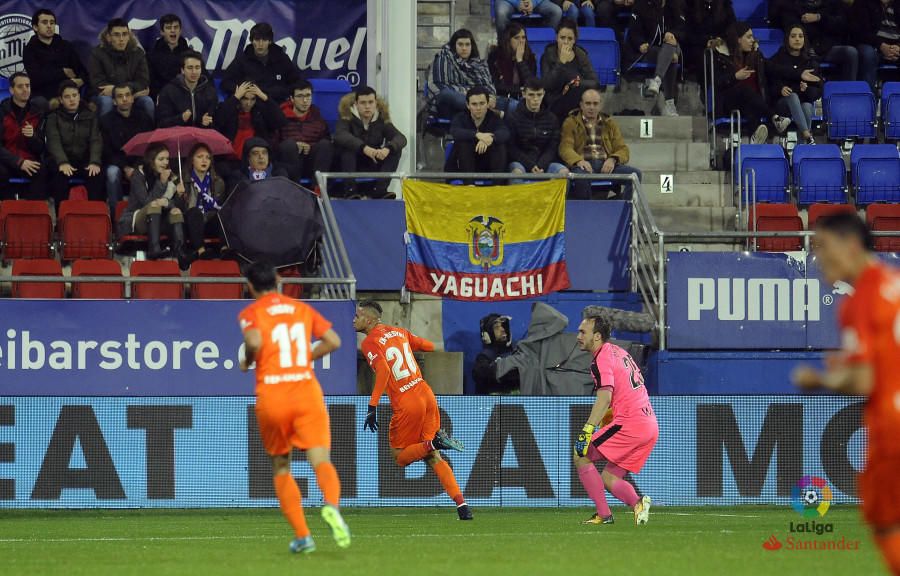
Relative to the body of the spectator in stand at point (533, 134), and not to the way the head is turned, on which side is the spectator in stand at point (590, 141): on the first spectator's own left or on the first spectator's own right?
on the first spectator's own left

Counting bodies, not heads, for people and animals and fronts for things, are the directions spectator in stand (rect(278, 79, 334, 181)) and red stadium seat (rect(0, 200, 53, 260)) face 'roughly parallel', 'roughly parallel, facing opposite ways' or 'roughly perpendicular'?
roughly parallel

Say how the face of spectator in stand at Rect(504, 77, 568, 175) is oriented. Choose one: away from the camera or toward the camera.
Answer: toward the camera

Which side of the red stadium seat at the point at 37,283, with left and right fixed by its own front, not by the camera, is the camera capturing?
front

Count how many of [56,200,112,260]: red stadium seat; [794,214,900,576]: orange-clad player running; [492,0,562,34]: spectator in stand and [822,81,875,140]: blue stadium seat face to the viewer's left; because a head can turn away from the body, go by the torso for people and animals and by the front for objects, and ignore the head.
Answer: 1

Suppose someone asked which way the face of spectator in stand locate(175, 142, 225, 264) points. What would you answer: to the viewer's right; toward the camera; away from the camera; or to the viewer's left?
toward the camera

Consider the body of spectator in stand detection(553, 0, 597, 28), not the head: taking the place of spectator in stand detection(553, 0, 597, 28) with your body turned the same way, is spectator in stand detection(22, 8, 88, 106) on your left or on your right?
on your right

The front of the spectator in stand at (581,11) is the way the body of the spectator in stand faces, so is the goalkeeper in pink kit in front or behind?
in front

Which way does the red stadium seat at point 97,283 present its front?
toward the camera

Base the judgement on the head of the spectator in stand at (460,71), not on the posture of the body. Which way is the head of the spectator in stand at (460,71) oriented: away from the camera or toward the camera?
toward the camera

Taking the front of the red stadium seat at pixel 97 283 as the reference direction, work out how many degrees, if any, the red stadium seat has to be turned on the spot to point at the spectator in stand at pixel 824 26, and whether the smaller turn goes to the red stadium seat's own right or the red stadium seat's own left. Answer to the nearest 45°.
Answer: approximately 90° to the red stadium seat's own left

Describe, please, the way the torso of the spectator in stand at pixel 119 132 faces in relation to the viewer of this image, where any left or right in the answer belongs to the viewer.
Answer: facing the viewer

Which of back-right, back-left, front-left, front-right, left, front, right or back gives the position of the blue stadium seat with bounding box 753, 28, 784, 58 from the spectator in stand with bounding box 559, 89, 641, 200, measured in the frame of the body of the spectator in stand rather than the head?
back-left

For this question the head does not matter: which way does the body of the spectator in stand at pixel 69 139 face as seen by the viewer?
toward the camera

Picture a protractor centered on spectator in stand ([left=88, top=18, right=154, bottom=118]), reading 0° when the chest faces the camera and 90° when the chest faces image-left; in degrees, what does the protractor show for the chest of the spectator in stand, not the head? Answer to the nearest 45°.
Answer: approximately 0°

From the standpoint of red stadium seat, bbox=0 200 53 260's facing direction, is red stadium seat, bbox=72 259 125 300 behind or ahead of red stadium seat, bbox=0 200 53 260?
ahead
